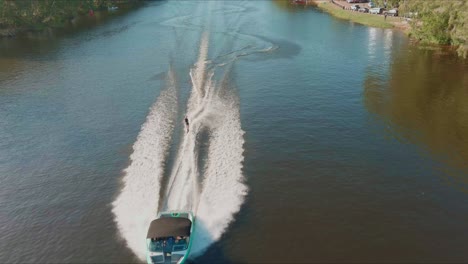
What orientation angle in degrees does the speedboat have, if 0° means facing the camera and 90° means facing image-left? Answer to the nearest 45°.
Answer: approximately 0°
